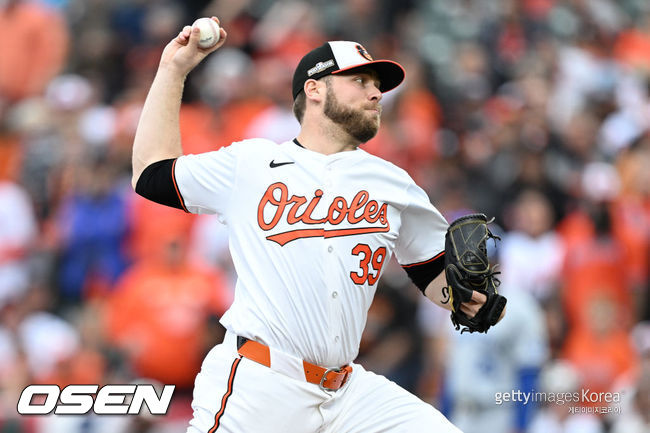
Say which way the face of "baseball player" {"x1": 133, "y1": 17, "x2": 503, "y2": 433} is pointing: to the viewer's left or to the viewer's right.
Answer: to the viewer's right

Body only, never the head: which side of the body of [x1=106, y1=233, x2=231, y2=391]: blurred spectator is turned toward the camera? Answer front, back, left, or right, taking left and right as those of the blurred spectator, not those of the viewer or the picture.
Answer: front

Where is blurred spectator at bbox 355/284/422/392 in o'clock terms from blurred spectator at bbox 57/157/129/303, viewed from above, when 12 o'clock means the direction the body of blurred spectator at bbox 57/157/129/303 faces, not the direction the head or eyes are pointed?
blurred spectator at bbox 355/284/422/392 is roughly at 10 o'clock from blurred spectator at bbox 57/157/129/303.

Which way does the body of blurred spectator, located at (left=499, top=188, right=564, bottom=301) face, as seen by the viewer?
toward the camera

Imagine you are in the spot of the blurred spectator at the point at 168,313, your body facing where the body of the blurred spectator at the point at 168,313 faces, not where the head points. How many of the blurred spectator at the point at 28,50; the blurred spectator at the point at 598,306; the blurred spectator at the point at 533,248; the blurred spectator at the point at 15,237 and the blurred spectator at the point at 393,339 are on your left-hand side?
3

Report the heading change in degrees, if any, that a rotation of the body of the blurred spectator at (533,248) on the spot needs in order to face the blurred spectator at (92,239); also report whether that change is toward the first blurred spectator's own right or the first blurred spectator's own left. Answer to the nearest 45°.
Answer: approximately 90° to the first blurred spectator's own right

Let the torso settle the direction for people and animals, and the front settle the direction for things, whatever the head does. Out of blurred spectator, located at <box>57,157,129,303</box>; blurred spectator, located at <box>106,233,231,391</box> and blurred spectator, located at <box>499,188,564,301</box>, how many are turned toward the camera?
3

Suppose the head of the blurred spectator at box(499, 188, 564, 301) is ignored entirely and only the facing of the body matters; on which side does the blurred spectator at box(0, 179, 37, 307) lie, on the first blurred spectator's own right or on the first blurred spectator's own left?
on the first blurred spectator's own right

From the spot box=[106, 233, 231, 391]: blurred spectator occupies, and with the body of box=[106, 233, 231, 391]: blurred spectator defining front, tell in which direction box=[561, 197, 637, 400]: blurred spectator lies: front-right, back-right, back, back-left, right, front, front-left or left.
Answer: left

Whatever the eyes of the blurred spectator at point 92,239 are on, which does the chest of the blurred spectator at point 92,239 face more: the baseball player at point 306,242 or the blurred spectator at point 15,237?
the baseball player

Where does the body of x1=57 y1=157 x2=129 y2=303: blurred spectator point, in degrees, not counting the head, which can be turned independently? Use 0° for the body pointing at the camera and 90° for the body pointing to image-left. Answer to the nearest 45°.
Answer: approximately 0°

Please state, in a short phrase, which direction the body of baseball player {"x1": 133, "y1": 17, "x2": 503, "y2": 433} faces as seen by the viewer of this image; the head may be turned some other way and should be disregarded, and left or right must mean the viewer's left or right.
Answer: facing the viewer and to the right of the viewer

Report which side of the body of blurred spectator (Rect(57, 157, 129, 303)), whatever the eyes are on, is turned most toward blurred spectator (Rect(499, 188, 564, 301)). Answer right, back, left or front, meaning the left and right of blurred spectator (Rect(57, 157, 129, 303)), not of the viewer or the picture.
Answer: left
